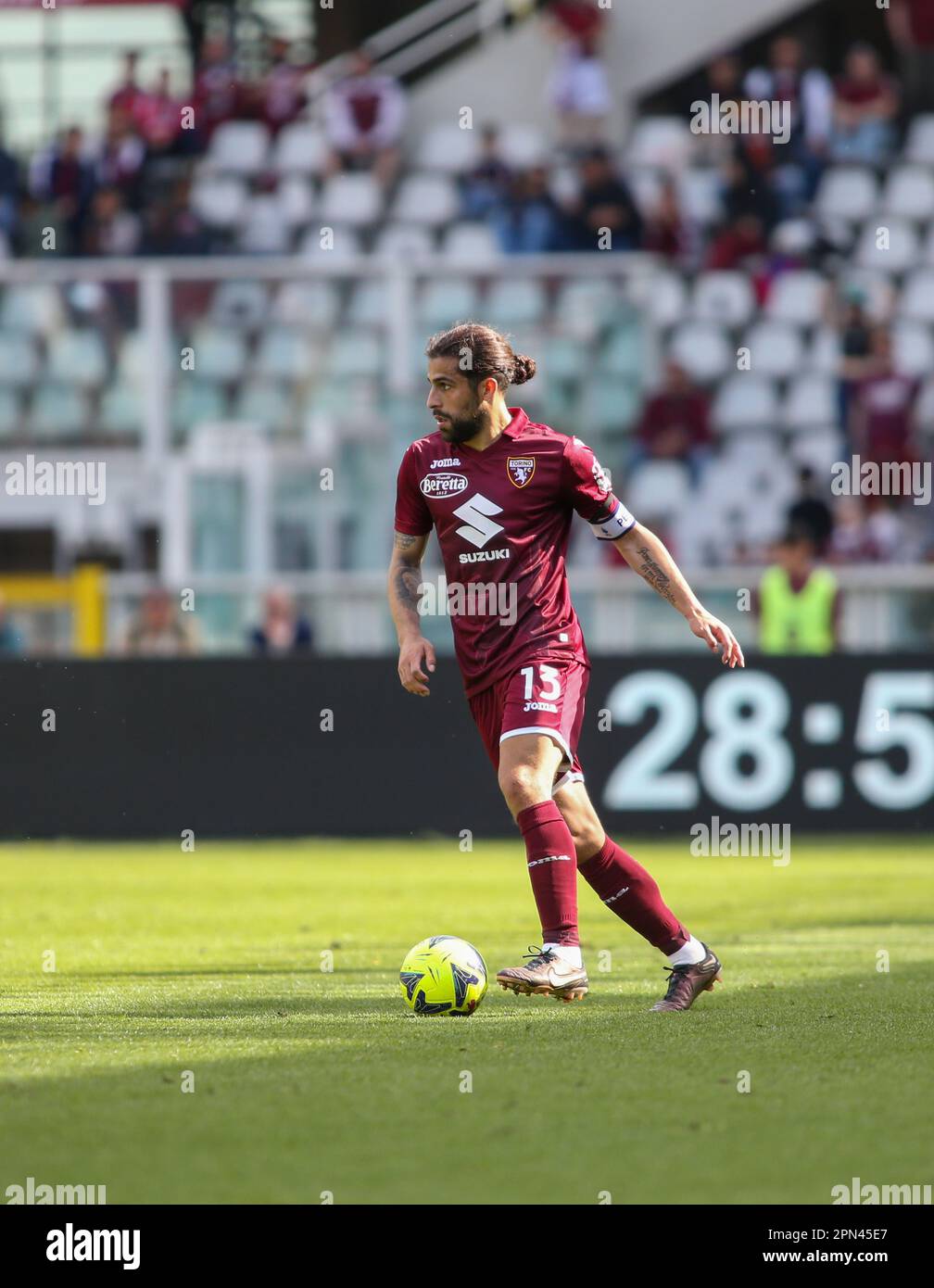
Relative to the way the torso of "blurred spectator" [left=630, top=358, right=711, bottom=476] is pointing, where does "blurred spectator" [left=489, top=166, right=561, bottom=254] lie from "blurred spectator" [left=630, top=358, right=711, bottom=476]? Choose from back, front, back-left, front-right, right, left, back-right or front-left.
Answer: back-right

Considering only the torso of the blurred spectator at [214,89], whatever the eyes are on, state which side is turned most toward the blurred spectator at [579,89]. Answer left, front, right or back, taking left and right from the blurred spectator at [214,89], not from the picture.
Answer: left

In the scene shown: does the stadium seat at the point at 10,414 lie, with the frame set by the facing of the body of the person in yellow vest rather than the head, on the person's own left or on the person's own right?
on the person's own right

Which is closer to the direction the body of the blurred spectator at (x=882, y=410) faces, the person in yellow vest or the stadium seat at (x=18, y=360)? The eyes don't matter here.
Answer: the person in yellow vest

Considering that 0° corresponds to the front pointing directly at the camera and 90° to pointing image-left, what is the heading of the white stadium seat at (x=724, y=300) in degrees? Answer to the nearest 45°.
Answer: approximately 0°
